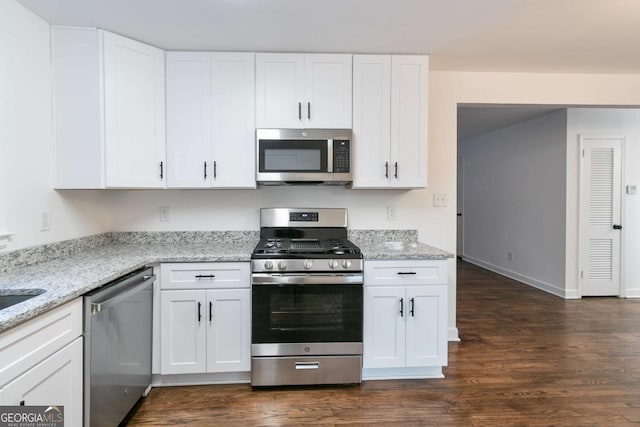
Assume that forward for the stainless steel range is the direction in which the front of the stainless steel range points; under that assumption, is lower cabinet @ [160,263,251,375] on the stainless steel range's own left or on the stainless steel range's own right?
on the stainless steel range's own right

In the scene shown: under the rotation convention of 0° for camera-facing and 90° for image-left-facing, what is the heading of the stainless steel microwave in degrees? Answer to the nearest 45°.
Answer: approximately 0°

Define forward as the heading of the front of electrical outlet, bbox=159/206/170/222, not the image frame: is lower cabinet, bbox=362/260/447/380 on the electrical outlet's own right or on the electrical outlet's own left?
on the electrical outlet's own left

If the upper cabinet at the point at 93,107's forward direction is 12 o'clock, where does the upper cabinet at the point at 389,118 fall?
the upper cabinet at the point at 389,118 is roughly at 11 o'clock from the upper cabinet at the point at 93,107.

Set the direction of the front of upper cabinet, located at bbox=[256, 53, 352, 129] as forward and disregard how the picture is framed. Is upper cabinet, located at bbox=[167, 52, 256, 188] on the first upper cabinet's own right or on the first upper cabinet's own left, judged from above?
on the first upper cabinet's own right

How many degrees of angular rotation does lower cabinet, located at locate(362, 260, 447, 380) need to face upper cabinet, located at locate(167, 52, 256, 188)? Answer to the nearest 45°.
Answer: approximately 90° to its right
